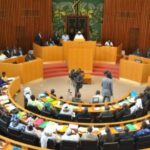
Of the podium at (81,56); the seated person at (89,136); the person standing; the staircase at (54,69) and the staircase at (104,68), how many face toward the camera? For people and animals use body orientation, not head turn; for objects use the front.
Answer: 3

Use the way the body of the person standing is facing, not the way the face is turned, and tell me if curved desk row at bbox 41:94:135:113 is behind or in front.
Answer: behind

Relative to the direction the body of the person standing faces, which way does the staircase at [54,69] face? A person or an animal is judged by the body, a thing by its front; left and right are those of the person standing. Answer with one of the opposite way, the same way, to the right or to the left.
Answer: the opposite way

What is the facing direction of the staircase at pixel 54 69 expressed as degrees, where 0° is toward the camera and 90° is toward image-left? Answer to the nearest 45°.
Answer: approximately 0°

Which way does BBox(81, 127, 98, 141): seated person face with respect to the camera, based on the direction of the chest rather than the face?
away from the camera

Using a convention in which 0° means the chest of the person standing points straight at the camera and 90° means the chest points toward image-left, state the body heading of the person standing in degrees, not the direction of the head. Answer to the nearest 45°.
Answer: approximately 180°

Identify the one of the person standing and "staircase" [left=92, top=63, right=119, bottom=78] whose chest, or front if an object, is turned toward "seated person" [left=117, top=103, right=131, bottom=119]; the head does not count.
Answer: the staircase

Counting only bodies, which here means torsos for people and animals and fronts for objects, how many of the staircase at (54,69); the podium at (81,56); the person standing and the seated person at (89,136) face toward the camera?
2

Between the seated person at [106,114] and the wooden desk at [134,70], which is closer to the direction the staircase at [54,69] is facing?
the seated person

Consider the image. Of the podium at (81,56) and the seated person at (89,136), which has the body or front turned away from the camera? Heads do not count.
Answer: the seated person

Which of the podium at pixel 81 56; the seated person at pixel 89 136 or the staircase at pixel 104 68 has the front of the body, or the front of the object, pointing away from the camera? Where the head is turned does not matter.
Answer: the seated person

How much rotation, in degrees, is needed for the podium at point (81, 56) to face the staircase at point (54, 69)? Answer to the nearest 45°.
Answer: approximately 90° to its right
